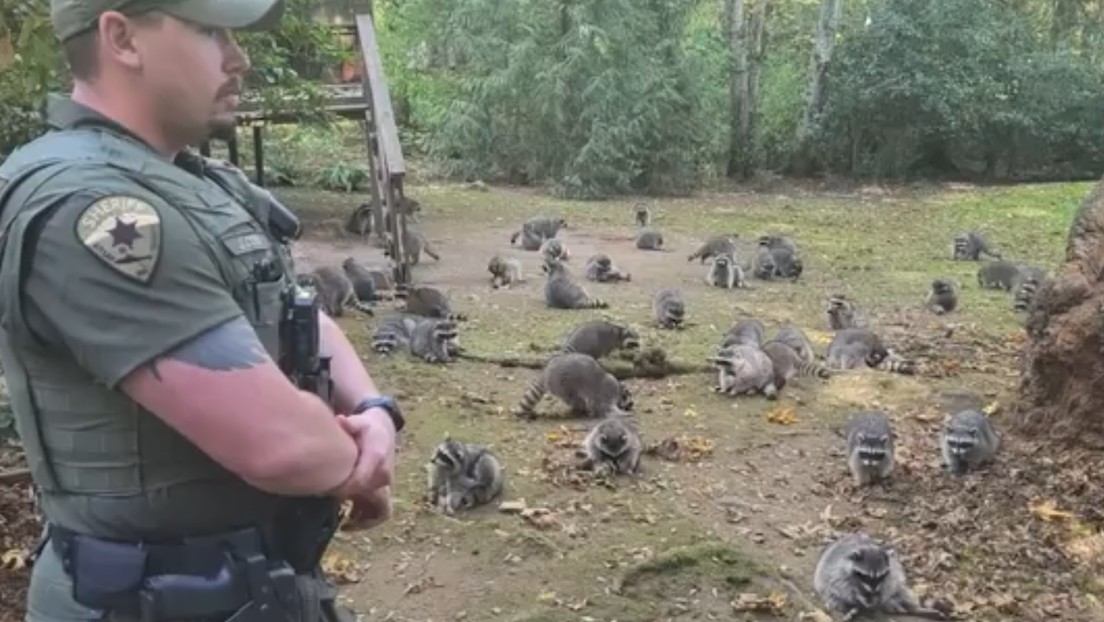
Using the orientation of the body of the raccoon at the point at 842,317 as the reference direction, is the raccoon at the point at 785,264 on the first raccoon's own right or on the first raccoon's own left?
on the first raccoon's own right

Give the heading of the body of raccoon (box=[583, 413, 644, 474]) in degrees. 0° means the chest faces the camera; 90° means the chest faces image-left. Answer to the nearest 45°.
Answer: approximately 0°

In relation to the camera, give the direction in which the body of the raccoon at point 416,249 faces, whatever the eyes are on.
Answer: to the viewer's left

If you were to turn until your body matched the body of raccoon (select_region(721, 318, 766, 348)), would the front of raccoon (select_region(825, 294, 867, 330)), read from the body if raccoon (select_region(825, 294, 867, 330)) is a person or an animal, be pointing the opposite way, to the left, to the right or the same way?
the same way

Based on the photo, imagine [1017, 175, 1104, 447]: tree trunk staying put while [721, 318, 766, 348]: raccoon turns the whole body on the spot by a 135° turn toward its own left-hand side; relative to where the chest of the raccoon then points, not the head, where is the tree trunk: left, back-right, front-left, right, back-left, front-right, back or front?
front

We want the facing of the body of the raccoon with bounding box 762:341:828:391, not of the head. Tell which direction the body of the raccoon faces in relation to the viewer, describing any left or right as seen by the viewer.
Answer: facing to the left of the viewer

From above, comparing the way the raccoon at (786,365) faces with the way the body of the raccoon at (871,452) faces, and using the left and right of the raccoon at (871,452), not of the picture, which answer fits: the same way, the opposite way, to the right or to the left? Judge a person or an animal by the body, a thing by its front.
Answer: to the right

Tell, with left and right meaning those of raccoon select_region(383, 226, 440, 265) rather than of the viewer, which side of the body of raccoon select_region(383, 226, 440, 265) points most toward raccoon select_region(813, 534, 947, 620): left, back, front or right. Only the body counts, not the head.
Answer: left

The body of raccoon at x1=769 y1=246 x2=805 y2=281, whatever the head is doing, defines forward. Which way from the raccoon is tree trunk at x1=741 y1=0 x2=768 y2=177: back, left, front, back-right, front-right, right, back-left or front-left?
back-left

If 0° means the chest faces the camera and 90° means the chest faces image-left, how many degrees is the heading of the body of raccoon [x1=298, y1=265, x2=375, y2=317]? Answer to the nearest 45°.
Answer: approximately 90°

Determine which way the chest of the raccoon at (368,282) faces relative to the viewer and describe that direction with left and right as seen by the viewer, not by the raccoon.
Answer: facing to the left of the viewer
